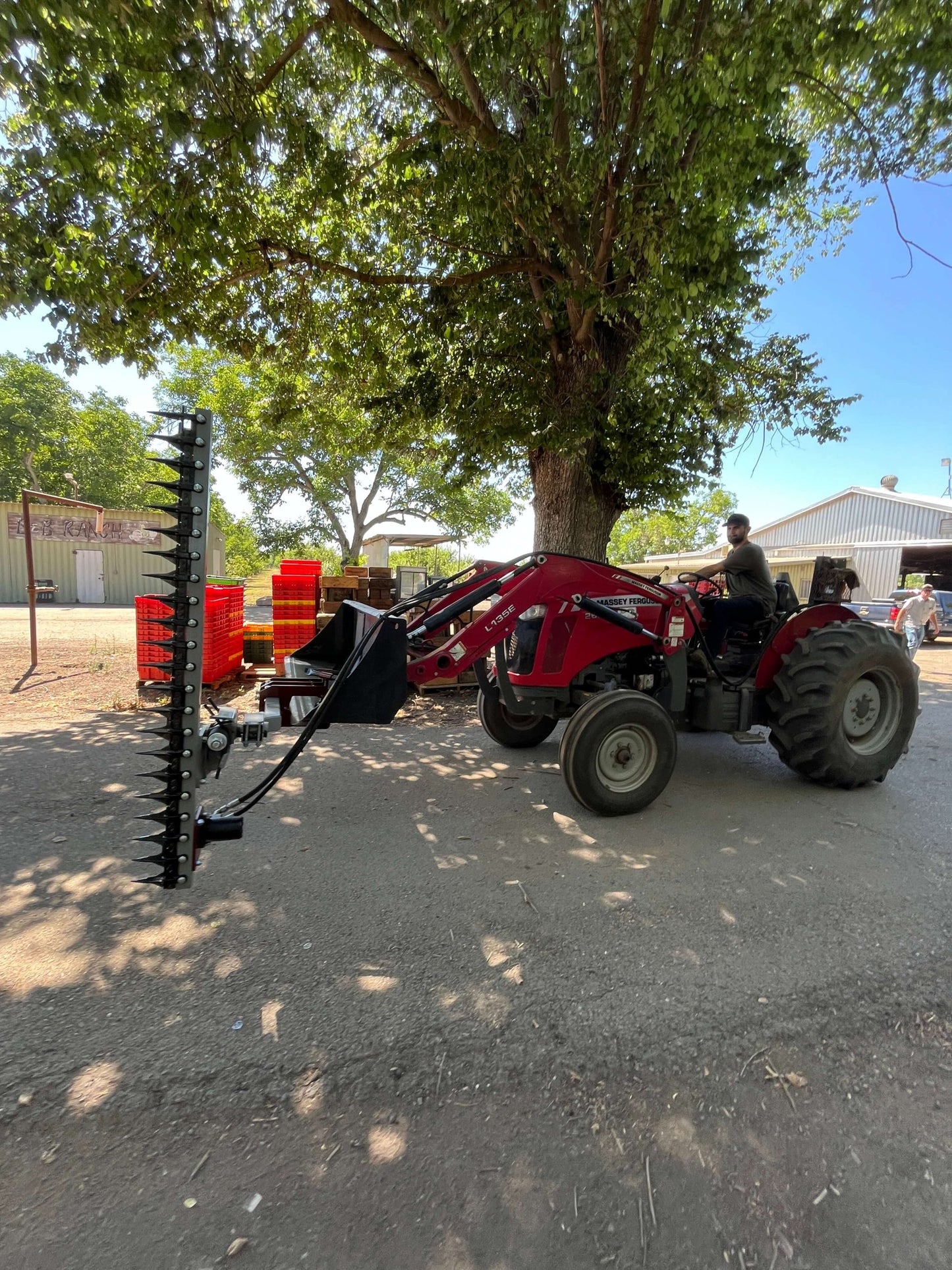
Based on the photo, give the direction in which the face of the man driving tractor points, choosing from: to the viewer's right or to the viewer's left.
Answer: to the viewer's left

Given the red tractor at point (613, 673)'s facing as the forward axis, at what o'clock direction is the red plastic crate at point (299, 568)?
The red plastic crate is roughly at 3 o'clock from the red tractor.

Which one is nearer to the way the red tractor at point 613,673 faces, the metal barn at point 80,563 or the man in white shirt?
the metal barn

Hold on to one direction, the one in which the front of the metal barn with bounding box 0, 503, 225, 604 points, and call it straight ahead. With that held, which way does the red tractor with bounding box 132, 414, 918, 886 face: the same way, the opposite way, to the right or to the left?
to the right

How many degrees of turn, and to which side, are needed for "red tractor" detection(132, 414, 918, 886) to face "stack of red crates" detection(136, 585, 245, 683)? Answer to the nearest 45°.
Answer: approximately 90° to its right

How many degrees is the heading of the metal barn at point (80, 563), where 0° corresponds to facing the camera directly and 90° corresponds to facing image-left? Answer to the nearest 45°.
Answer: approximately 0°

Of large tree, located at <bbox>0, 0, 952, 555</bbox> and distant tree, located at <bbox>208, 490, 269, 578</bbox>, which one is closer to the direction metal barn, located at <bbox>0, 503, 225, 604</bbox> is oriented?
the large tree
